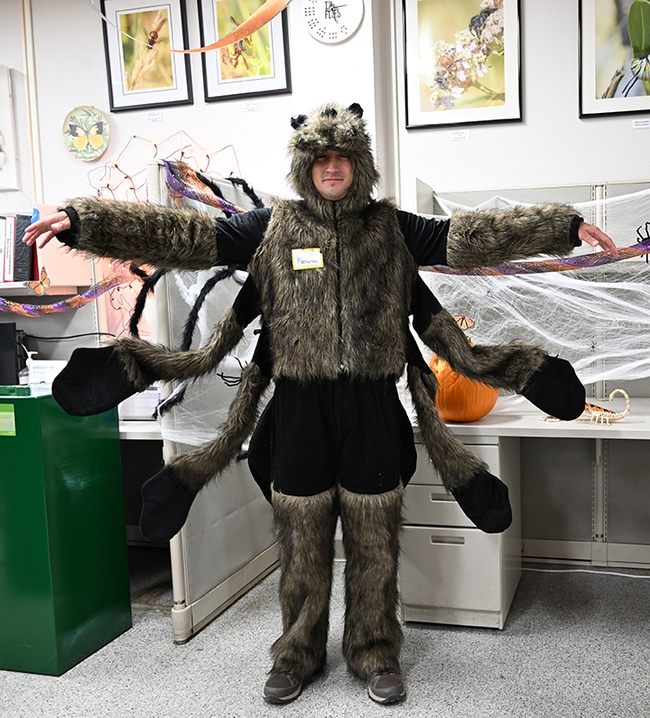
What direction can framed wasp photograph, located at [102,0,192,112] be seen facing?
toward the camera

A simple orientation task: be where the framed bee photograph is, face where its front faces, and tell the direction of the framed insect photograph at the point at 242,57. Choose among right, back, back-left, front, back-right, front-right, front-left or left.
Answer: right

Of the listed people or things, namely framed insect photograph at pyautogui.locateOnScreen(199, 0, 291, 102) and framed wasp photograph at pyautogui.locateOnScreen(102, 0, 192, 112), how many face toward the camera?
2

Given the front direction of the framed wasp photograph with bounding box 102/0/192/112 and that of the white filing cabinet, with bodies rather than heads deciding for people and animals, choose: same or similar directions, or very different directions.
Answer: same or similar directions

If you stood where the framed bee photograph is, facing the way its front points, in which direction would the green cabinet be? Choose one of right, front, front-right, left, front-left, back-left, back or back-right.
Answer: front-right

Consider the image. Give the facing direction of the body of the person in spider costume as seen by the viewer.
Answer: toward the camera

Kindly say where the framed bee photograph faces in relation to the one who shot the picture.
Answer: facing the viewer

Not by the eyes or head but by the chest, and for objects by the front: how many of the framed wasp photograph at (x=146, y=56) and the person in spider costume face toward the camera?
2

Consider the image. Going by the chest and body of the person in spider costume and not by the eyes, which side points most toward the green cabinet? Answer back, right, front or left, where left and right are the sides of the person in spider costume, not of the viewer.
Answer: right

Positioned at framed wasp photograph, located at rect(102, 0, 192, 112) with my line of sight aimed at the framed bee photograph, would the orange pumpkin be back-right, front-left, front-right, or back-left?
front-right

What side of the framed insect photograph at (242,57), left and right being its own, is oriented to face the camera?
front
